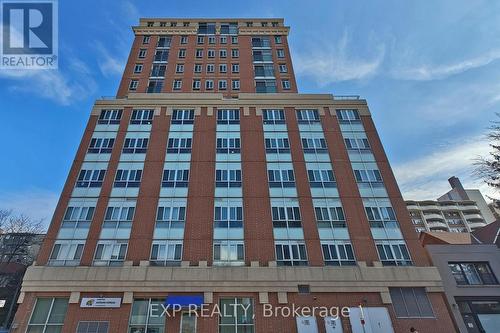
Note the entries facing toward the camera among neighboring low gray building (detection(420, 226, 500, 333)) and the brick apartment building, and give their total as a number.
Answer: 2

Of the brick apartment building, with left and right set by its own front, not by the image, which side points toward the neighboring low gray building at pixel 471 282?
left

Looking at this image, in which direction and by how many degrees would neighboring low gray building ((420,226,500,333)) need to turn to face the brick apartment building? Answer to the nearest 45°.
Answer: approximately 45° to its right

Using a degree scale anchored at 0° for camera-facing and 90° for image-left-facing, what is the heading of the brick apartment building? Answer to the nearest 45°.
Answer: approximately 0°
